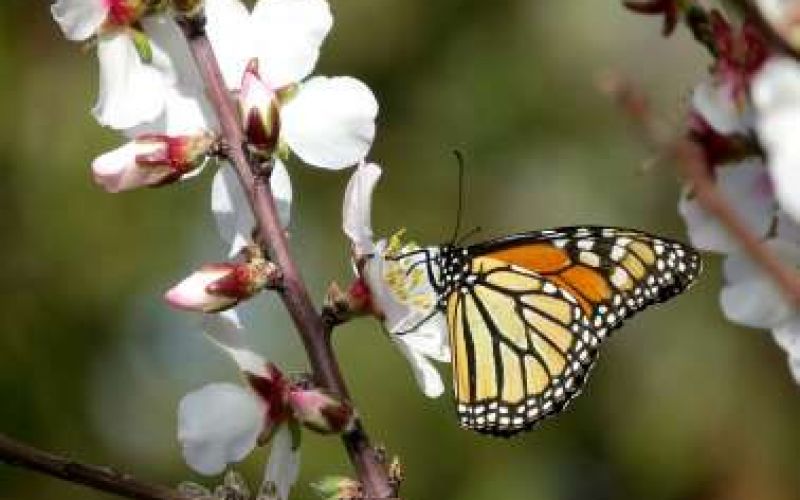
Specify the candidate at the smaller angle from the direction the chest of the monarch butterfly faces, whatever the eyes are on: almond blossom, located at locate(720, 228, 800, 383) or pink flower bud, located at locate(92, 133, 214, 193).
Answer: the pink flower bud

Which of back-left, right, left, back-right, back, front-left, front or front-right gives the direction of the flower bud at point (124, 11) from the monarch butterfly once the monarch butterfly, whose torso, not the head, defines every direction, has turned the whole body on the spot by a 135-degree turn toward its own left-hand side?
right

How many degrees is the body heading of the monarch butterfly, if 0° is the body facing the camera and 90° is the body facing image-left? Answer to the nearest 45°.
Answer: approximately 90°

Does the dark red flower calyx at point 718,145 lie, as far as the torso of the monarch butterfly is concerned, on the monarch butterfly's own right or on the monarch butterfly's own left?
on the monarch butterfly's own left

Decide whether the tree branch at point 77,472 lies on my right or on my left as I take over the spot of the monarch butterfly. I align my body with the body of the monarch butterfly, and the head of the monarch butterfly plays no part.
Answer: on my left

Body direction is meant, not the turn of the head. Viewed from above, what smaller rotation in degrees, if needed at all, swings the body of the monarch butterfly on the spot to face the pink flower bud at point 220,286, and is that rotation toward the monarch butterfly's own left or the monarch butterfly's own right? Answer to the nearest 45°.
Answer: approximately 45° to the monarch butterfly's own left
